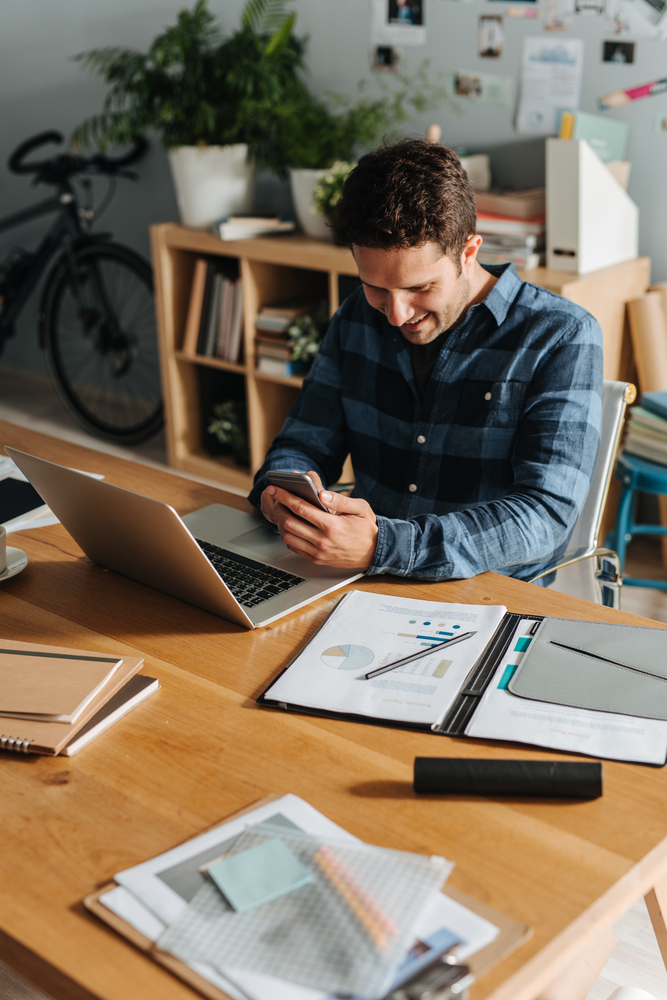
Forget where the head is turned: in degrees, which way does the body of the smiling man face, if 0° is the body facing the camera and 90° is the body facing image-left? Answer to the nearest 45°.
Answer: approximately 45°

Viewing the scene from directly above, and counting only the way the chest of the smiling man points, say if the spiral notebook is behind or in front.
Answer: in front

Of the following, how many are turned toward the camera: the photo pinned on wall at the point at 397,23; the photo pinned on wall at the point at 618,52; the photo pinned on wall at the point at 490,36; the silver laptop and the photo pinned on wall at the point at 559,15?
4

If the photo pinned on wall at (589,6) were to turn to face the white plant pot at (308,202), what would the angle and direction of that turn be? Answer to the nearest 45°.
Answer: approximately 90° to its right

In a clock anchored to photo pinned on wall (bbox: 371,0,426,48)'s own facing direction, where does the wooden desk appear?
The wooden desk is roughly at 12 o'clock from the photo pinned on wall.

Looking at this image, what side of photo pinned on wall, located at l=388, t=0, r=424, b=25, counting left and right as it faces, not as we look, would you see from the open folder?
front

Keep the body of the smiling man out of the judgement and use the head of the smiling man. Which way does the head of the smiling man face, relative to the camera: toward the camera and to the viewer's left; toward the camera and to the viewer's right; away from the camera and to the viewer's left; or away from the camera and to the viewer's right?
toward the camera and to the viewer's left

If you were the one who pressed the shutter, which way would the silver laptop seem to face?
facing away from the viewer and to the right of the viewer

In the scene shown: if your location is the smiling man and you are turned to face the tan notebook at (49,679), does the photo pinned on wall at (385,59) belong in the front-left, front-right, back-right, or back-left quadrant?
back-right

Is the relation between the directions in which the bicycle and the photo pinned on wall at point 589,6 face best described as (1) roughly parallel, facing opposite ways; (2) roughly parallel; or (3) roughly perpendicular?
roughly perpendicular
